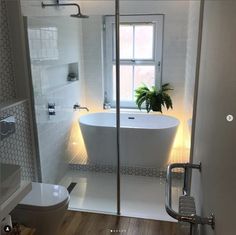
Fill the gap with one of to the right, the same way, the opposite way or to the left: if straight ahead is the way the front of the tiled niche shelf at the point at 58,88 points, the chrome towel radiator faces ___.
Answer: the opposite way

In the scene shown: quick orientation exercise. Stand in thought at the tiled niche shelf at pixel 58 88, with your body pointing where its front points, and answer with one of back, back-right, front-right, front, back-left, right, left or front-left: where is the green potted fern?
front-left

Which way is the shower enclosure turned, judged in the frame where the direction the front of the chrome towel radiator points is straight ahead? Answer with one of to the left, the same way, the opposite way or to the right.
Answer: to the left

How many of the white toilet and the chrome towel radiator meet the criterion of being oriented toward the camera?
0

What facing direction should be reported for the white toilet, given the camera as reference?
facing to the right of the viewer

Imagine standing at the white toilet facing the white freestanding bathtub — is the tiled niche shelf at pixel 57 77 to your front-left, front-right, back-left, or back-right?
front-left

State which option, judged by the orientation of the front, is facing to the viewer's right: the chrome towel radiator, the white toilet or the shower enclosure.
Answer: the white toilet

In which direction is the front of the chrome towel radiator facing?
to the viewer's left

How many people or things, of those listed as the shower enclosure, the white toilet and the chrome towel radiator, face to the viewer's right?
1

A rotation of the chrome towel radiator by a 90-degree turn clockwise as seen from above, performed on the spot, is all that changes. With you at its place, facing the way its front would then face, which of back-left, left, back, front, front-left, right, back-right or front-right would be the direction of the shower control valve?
front-left

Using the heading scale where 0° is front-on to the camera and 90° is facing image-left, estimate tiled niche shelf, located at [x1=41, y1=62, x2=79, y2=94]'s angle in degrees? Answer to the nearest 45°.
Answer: approximately 315°

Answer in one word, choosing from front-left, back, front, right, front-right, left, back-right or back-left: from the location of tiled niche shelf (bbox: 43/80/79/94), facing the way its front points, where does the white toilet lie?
front-right

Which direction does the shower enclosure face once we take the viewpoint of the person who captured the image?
facing the viewer

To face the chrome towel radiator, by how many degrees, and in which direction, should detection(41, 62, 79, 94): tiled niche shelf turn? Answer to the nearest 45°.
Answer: approximately 45° to its right

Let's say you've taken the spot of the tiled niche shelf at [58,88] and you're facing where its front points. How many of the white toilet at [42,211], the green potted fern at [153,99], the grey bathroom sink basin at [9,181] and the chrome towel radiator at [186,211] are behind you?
0

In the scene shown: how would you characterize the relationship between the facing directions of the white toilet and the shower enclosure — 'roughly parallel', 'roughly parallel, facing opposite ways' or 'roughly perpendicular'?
roughly perpendicular

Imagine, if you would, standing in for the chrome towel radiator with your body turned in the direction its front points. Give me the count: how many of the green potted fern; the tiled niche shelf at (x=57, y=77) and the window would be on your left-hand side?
0
